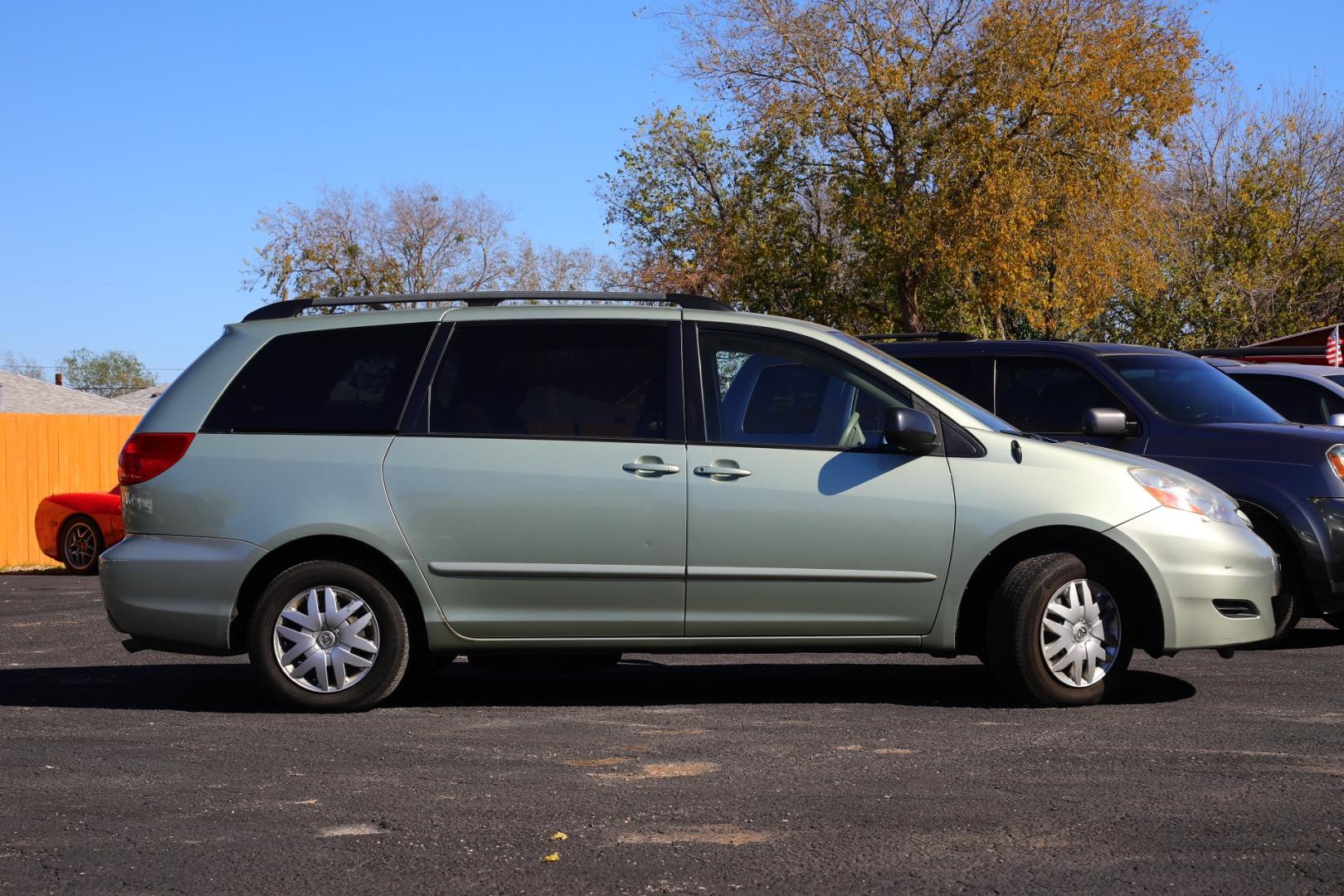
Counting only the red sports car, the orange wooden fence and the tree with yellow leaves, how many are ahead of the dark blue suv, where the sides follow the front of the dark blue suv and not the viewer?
0

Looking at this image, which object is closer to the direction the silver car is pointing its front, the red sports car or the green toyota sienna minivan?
the green toyota sienna minivan

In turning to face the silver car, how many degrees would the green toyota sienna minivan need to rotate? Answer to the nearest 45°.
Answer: approximately 45° to its left

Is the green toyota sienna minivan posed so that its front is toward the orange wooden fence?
no

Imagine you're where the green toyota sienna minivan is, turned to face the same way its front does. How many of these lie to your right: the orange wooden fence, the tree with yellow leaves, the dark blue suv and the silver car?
0

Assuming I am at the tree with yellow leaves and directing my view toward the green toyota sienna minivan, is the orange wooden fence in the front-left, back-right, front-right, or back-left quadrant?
front-right

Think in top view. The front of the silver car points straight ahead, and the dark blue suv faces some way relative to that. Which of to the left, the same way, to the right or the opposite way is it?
the same way

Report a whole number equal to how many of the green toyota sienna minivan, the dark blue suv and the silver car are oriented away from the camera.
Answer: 0

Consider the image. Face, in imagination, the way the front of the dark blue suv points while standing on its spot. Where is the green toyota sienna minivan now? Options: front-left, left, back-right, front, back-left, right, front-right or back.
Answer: right

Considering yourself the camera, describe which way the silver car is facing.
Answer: facing the viewer and to the right of the viewer

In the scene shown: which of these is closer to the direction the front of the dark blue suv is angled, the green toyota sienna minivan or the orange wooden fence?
the green toyota sienna minivan

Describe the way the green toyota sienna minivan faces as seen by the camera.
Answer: facing to the right of the viewer
